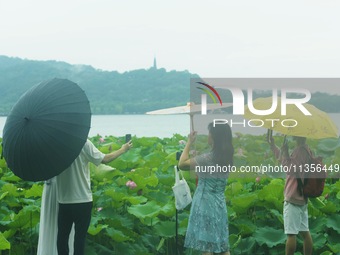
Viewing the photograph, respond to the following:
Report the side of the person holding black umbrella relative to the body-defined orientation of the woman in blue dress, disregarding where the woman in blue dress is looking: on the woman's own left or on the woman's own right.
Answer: on the woman's own left

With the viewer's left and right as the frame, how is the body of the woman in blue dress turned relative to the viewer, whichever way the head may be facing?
facing away from the viewer and to the left of the viewer

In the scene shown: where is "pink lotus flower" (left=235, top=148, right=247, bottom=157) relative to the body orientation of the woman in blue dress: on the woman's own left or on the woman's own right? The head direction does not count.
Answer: on the woman's own right

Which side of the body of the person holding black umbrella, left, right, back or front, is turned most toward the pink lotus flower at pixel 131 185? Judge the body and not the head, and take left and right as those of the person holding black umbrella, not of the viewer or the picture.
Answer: front

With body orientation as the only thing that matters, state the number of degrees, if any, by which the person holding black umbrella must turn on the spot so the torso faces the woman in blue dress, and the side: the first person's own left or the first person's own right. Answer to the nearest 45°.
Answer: approximately 90° to the first person's own right
